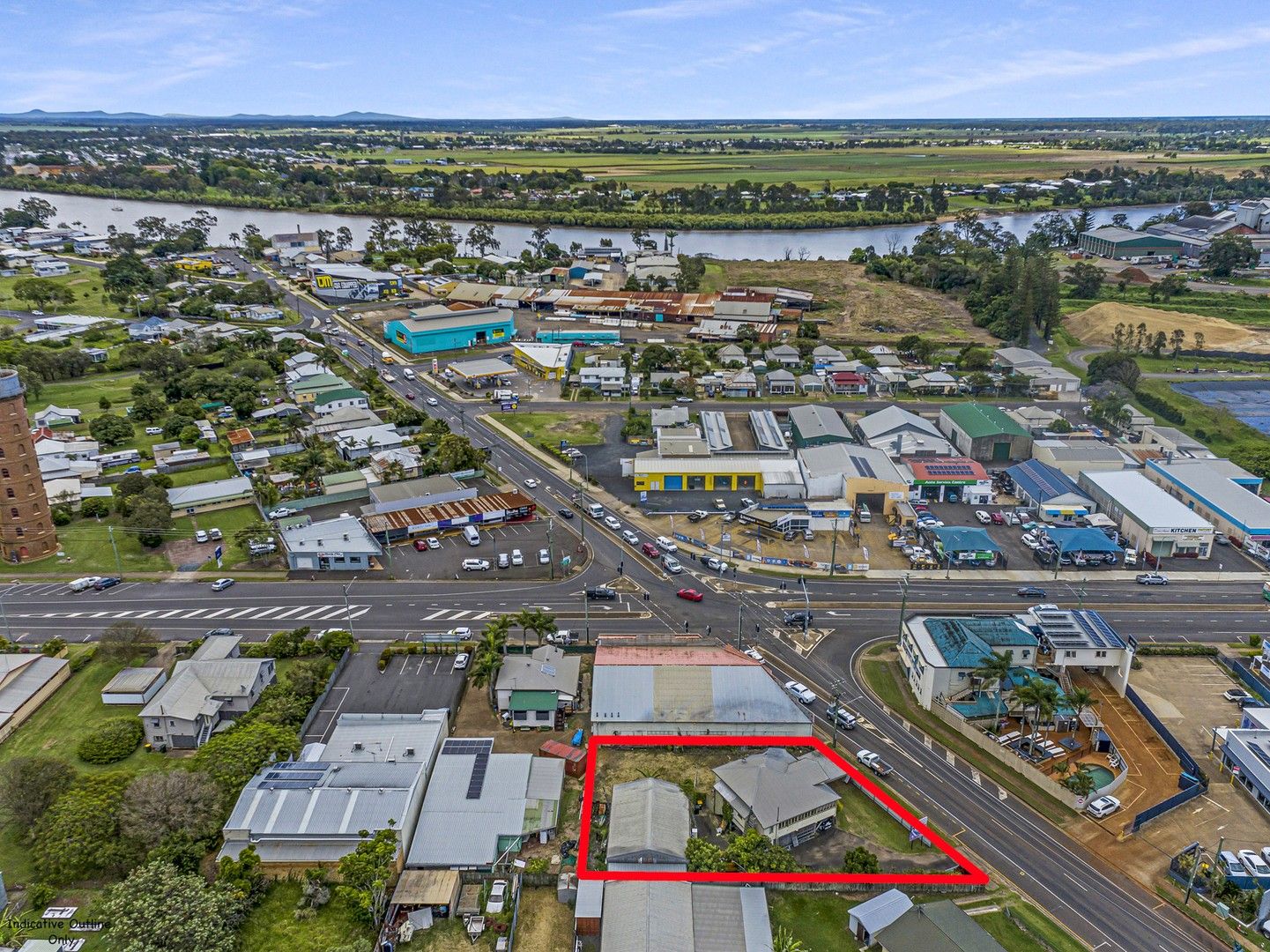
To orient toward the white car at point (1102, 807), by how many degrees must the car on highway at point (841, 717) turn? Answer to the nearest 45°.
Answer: approximately 135° to its right

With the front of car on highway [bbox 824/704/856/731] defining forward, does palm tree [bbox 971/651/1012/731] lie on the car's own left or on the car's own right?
on the car's own right

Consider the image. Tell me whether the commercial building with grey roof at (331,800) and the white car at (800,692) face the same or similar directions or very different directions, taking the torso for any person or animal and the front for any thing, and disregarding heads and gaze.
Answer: same or similar directions

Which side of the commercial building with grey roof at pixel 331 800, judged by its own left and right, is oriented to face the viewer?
back

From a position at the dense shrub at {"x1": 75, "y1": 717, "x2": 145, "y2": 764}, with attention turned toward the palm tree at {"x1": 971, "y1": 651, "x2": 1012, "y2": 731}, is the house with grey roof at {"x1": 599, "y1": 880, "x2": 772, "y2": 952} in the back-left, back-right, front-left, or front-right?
front-right

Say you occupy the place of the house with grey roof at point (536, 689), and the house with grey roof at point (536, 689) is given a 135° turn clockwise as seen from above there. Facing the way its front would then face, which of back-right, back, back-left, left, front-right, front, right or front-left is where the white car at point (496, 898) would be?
front-right

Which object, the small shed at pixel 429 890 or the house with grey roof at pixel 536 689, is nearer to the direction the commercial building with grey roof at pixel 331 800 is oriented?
the house with grey roof

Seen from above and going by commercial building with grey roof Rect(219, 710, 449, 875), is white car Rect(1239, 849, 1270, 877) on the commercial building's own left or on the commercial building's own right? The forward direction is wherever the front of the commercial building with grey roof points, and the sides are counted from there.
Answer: on the commercial building's own right

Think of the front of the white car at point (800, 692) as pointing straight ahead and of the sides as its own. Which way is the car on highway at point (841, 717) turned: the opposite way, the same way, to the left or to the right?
the same way

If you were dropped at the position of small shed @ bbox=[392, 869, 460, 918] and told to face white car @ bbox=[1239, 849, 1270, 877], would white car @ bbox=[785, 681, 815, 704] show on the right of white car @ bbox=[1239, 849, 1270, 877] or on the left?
left

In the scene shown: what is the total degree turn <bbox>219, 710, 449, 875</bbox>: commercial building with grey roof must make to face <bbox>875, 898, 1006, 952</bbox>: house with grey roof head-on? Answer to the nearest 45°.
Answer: approximately 135° to its right

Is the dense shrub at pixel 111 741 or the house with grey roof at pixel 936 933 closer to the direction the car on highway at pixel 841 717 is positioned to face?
the dense shrub

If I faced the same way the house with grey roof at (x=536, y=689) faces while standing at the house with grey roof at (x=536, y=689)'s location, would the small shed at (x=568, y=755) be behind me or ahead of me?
behind

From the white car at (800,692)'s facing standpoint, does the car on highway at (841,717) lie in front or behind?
behind

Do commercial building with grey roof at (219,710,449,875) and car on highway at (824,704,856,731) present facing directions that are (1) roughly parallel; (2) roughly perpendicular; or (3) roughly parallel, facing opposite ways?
roughly parallel

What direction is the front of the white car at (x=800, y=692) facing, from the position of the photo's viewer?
facing away from the viewer and to the left of the viewer

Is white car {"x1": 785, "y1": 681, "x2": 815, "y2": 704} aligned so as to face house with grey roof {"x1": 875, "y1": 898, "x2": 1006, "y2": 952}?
no

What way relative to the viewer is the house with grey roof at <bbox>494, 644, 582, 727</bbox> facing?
away from the camera

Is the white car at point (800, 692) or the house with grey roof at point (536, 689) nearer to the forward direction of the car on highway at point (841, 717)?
the white car

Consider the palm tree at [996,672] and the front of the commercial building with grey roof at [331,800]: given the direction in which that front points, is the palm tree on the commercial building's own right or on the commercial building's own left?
on the commercial building's own right
